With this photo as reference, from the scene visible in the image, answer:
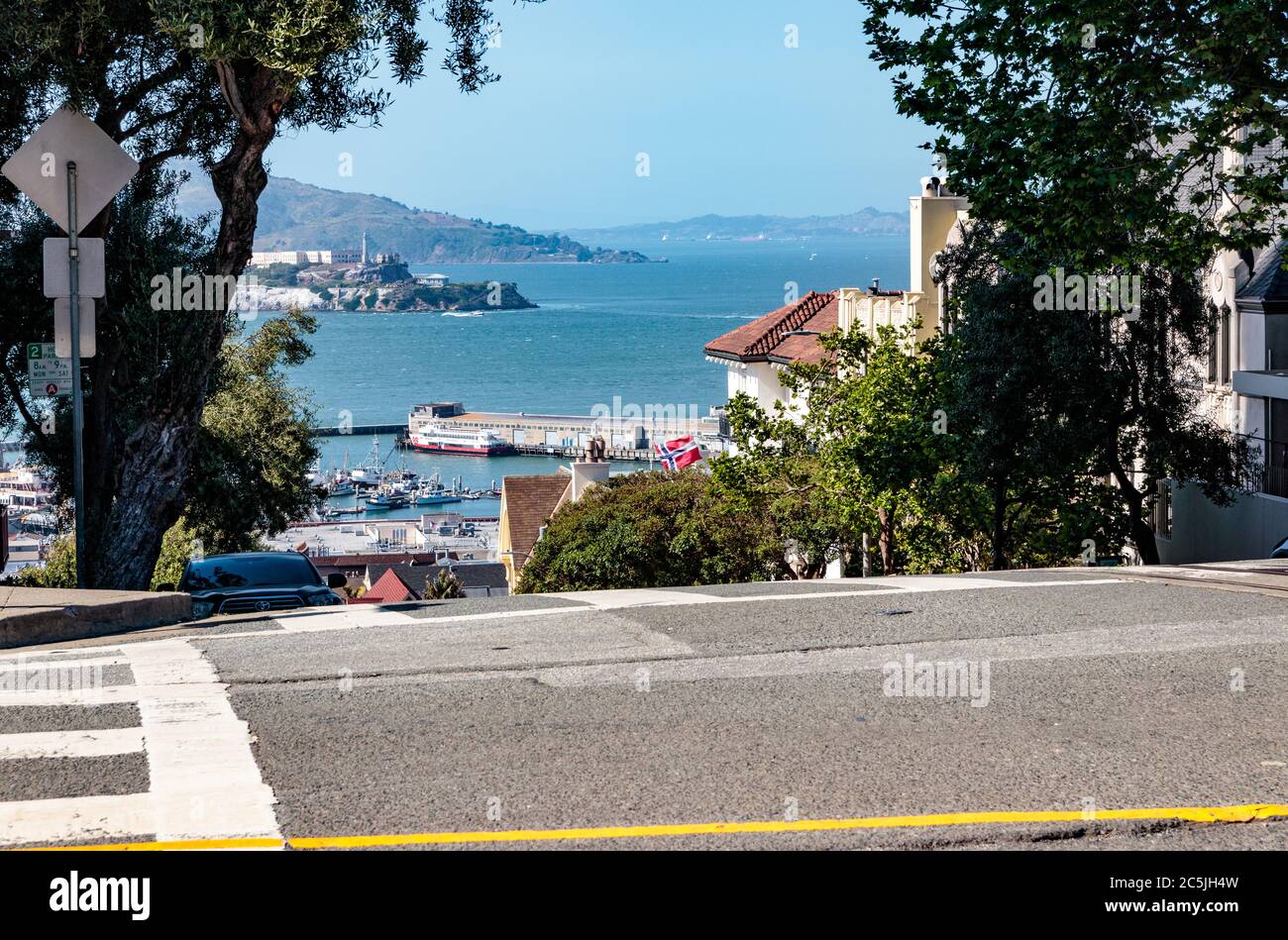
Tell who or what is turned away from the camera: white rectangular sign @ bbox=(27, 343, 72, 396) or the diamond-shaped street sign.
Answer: the diamond-shaped street sign

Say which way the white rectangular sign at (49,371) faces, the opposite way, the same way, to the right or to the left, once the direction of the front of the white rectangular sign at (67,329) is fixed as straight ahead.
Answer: the opposite way

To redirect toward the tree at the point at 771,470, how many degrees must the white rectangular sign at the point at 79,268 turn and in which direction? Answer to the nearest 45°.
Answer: approximately 45° to its right

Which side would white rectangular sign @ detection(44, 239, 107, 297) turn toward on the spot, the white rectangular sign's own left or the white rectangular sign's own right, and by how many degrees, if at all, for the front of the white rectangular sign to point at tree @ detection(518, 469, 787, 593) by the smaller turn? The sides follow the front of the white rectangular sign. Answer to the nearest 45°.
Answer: approximately 45° to the white rectangular sign's own right

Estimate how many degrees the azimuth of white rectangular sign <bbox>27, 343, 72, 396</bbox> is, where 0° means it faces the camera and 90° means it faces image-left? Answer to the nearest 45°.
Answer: approximately 0°

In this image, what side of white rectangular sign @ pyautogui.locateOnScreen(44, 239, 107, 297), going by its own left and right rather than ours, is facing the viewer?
back

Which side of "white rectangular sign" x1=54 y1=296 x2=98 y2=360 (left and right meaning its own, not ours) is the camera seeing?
back

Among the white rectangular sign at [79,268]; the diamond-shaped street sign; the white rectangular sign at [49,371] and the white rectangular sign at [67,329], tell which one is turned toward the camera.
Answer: the white rectangular sign at [49,371]

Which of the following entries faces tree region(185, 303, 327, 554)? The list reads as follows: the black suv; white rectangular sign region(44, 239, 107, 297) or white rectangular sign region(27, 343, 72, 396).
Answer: white rectangular sign region(44, 239, 107, 297)

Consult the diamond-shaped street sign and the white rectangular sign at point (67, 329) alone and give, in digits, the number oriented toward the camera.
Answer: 0

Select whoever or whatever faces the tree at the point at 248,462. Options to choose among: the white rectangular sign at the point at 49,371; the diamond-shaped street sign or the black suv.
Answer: the diamond-shaped street sign

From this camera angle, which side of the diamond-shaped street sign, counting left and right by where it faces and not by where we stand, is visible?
back

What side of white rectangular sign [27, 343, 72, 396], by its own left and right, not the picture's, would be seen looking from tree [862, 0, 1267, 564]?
left
